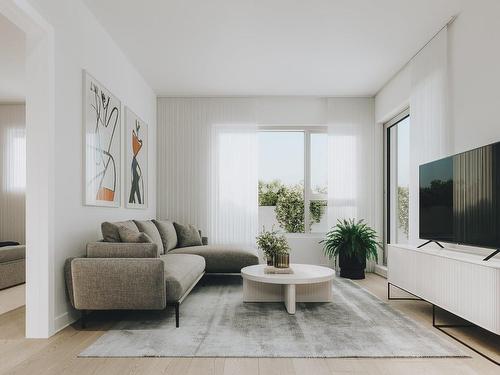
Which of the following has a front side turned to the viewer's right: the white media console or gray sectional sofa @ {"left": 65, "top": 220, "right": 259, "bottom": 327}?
the gray sectional sofa

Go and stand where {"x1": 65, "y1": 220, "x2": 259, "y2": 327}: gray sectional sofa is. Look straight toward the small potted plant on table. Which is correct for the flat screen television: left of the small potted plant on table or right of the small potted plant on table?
right

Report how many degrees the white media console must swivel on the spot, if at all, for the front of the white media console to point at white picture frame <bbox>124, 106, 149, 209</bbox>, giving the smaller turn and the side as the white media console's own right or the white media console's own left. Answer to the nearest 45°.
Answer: approximately 45° to the white media console's own right

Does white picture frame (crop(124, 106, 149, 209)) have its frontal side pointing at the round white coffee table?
yes

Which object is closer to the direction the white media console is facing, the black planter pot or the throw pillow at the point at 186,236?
the throw pillow

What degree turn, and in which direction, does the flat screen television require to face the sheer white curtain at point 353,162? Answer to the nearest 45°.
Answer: approximately 90° to its right

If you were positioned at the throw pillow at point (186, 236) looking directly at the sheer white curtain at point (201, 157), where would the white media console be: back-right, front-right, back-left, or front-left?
back-right

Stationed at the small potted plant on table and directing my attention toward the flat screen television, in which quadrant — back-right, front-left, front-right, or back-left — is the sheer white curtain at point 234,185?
back-left

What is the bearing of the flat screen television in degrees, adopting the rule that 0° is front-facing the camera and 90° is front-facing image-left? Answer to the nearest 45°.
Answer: approximately 45°

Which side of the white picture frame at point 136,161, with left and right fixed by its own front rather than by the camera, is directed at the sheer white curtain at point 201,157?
left

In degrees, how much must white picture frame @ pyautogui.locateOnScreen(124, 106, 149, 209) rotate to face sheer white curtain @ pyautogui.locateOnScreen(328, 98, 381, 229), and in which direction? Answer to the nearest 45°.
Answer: approximately 45° to its left

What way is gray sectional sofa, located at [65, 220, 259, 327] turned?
to the viewer's right
